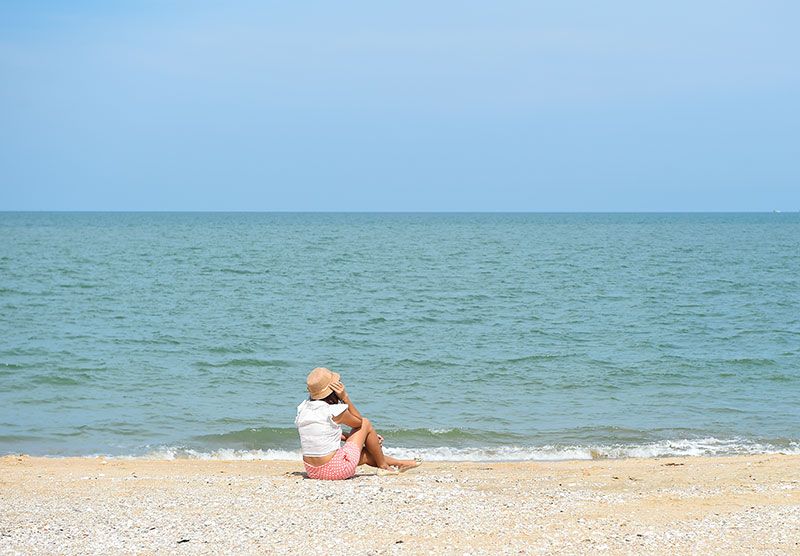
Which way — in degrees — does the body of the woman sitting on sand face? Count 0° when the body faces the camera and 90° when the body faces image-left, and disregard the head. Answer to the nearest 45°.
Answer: approximately 225°

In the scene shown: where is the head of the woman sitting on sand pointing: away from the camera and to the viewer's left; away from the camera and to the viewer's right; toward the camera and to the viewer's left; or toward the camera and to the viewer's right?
away from the camera and to the viewer's right
